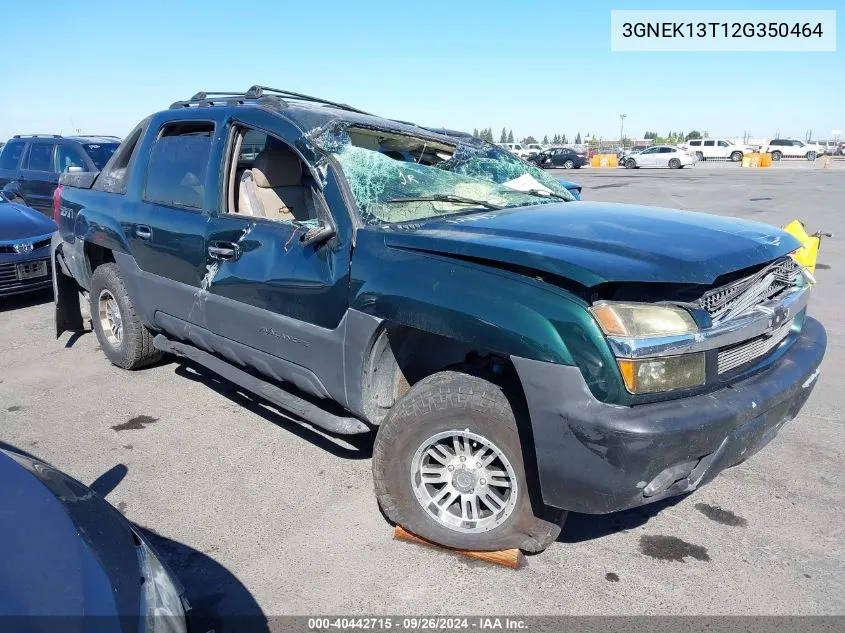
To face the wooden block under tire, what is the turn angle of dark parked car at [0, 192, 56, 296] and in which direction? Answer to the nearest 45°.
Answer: approximately 45° to its right

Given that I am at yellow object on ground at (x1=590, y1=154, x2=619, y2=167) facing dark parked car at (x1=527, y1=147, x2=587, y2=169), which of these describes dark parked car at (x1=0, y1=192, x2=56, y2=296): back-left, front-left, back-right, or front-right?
front-left

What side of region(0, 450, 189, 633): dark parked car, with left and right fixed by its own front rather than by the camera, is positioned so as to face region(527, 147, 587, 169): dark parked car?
left

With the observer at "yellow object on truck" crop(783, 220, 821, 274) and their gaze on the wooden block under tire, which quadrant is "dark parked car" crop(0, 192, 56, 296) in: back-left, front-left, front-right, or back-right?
front-right

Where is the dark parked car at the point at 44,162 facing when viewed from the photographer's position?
facing the viewer and to the right of the viewer

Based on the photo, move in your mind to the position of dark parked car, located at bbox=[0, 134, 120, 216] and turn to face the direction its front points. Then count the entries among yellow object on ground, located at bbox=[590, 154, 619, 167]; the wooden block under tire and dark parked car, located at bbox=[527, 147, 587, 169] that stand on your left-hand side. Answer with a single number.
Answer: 2

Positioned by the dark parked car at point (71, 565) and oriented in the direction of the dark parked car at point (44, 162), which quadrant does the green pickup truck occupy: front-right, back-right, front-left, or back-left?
front-right

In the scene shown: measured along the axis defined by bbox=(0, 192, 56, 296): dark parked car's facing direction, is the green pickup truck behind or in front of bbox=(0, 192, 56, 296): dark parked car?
in front

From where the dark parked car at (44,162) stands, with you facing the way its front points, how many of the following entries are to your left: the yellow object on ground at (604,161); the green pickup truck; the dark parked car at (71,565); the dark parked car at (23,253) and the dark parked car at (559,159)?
2

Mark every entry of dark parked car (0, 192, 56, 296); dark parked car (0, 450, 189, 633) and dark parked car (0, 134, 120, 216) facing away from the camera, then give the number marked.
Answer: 0

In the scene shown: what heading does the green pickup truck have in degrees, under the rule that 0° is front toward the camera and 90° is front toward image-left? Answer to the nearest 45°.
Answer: approximately 315°

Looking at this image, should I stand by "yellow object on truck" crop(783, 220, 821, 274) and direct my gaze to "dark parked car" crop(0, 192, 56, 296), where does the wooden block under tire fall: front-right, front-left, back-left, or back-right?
front-left

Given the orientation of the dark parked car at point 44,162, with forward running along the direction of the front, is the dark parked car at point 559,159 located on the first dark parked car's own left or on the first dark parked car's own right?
on the first dark parked car's own left
